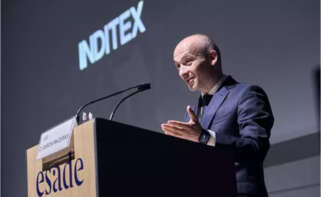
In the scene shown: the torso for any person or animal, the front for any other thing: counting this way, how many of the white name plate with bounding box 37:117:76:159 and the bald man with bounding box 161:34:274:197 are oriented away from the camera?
0

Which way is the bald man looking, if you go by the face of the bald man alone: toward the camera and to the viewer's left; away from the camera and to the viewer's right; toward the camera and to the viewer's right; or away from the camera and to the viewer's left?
toward the camera and to the viewer's left

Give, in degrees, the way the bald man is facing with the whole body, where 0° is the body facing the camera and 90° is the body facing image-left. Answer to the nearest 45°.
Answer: approximately 45°

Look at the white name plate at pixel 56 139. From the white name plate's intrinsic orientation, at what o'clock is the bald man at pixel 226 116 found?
The bald man is roughly at 7 o'clock from the white name plate.

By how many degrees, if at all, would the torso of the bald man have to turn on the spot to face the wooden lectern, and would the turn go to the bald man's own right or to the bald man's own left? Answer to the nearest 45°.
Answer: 0° — they already face it

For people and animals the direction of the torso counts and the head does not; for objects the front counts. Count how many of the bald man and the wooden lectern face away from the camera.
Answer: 0

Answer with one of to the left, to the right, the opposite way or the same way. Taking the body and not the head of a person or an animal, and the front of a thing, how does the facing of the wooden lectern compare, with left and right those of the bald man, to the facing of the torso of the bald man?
the same way

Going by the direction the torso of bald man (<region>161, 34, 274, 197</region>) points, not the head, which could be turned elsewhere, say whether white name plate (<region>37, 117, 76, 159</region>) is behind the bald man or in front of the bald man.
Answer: in front

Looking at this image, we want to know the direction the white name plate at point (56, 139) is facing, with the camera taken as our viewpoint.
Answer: facing the viewer and to the left of the viewer

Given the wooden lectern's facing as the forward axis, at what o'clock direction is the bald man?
The bald man is roughly at 6 o'clock from the wooden lectern.
